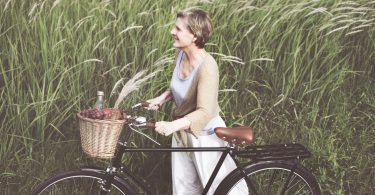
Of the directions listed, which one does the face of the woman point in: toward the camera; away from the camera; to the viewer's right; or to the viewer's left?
to the viewer's left

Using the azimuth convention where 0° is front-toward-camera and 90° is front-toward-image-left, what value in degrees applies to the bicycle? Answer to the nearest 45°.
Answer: approximately 90°
